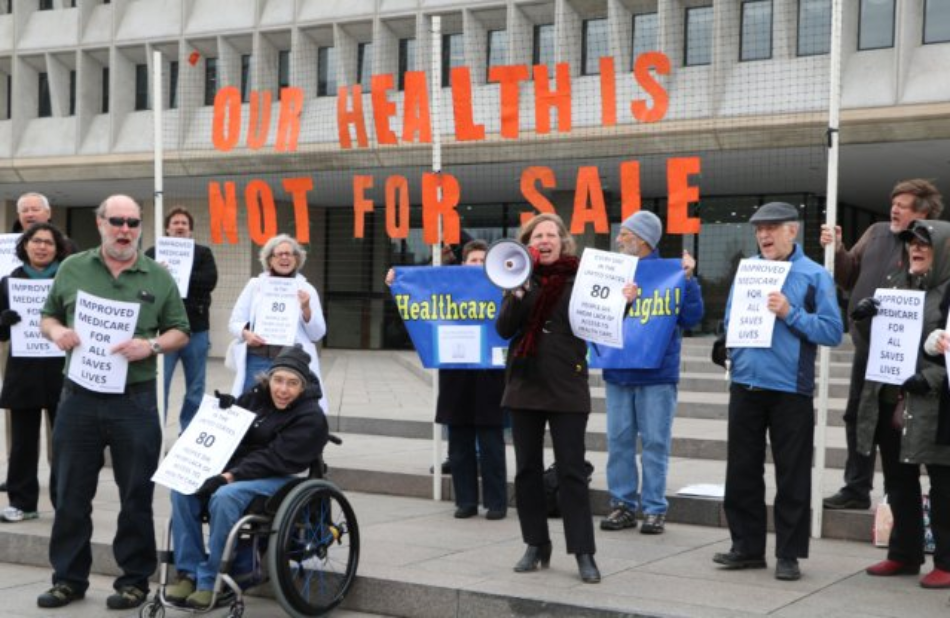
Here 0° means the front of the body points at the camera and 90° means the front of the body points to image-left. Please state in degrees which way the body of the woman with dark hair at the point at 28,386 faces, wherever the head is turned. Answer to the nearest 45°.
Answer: approximately 0°

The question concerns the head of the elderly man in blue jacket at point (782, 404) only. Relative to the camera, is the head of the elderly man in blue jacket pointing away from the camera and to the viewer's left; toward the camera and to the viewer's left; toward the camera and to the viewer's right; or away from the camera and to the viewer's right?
toward the camera and to the viewer's left

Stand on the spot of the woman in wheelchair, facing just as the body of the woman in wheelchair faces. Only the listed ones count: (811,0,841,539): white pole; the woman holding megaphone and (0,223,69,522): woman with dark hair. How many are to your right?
1

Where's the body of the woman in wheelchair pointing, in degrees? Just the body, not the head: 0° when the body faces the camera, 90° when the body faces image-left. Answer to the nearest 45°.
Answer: approximately 45°

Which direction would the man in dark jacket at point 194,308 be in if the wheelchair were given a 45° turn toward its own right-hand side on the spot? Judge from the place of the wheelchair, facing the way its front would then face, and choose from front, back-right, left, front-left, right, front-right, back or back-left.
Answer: right

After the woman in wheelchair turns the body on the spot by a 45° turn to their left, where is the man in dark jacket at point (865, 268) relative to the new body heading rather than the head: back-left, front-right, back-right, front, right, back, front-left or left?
left

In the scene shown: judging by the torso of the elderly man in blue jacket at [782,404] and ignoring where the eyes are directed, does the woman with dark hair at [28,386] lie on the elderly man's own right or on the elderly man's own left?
on the elderly man's own right

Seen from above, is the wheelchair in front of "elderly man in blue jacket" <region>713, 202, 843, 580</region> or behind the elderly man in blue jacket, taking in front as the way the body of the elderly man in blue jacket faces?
in front

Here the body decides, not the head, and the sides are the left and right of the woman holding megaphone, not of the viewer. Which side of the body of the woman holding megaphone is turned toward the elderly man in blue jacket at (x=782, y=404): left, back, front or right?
left

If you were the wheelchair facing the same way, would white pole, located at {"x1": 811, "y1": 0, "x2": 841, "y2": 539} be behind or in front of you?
behind

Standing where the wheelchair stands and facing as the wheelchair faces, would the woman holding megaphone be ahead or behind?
behind
